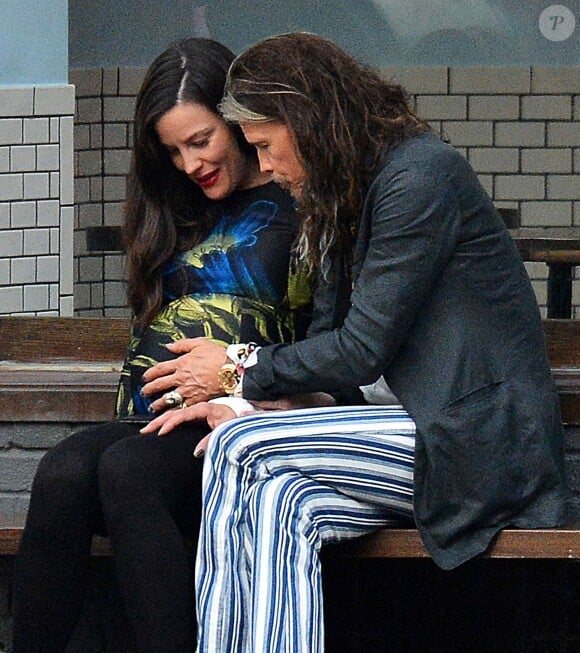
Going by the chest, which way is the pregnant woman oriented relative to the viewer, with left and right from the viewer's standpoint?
facing the viewer and to the left of the viewer

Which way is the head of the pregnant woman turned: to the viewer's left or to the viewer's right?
to the viewer's right

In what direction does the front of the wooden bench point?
toward the camera
